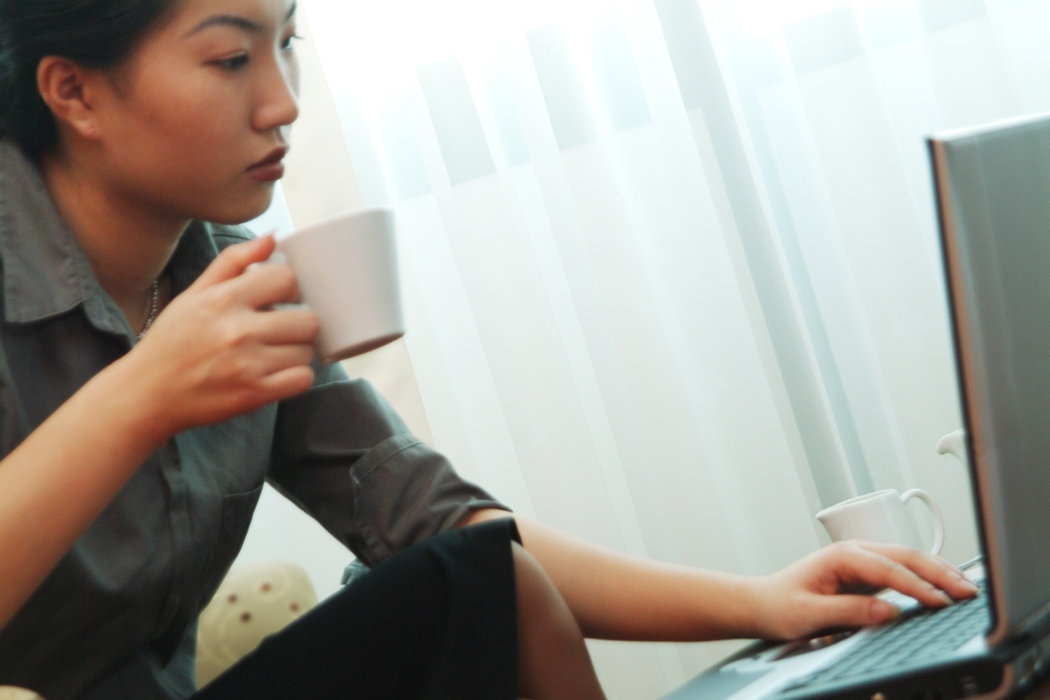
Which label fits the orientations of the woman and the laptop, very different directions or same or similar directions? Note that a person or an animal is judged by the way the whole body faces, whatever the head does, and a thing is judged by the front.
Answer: very different directions

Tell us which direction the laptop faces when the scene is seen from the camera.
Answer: facing away from the viewer and to the left of the viewer

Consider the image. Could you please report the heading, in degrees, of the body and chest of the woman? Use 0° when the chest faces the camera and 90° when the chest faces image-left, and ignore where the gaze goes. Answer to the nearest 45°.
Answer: approximately 315°

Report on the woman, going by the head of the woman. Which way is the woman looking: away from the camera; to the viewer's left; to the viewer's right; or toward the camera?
to the viewer's right
